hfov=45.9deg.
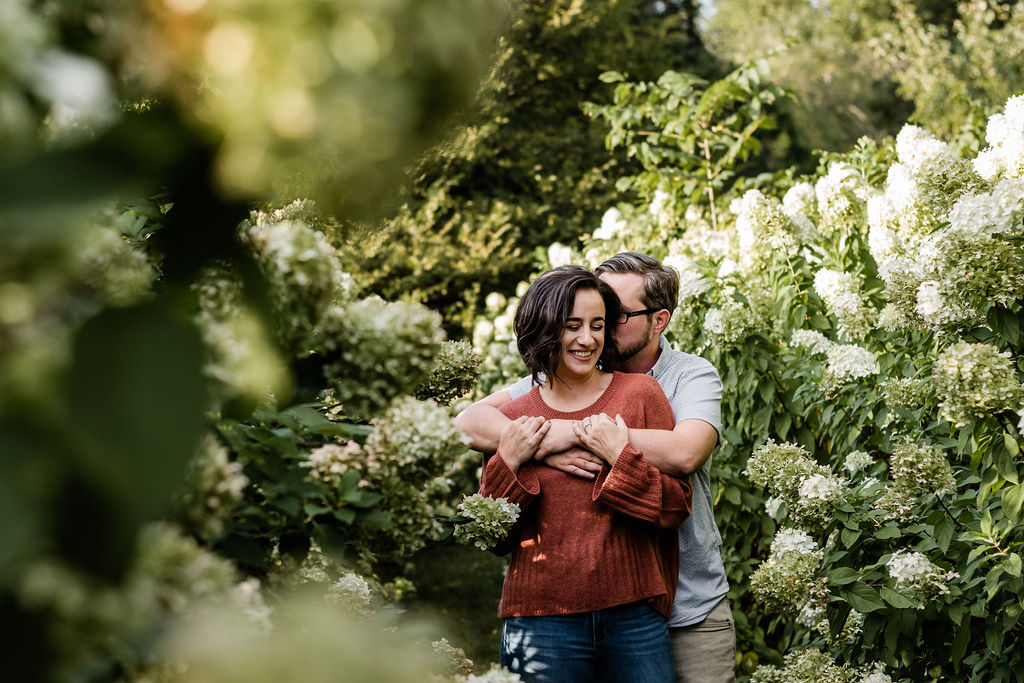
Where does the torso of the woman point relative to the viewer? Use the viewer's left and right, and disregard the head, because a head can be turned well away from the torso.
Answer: facing the viewer

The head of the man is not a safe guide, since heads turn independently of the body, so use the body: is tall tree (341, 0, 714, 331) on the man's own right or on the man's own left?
on the man's own right

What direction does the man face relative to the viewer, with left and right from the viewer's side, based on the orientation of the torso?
facing the viewer and to the left of the viewer

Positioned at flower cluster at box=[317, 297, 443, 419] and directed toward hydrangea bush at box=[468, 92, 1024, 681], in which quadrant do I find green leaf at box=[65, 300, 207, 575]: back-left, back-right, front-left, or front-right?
back-right

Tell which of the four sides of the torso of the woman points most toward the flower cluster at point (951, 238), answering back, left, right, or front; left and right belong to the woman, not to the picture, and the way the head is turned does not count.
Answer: left

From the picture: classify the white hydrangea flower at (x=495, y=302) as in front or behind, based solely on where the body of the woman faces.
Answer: behind

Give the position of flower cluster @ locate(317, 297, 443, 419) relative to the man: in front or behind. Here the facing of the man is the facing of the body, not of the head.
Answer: in front
